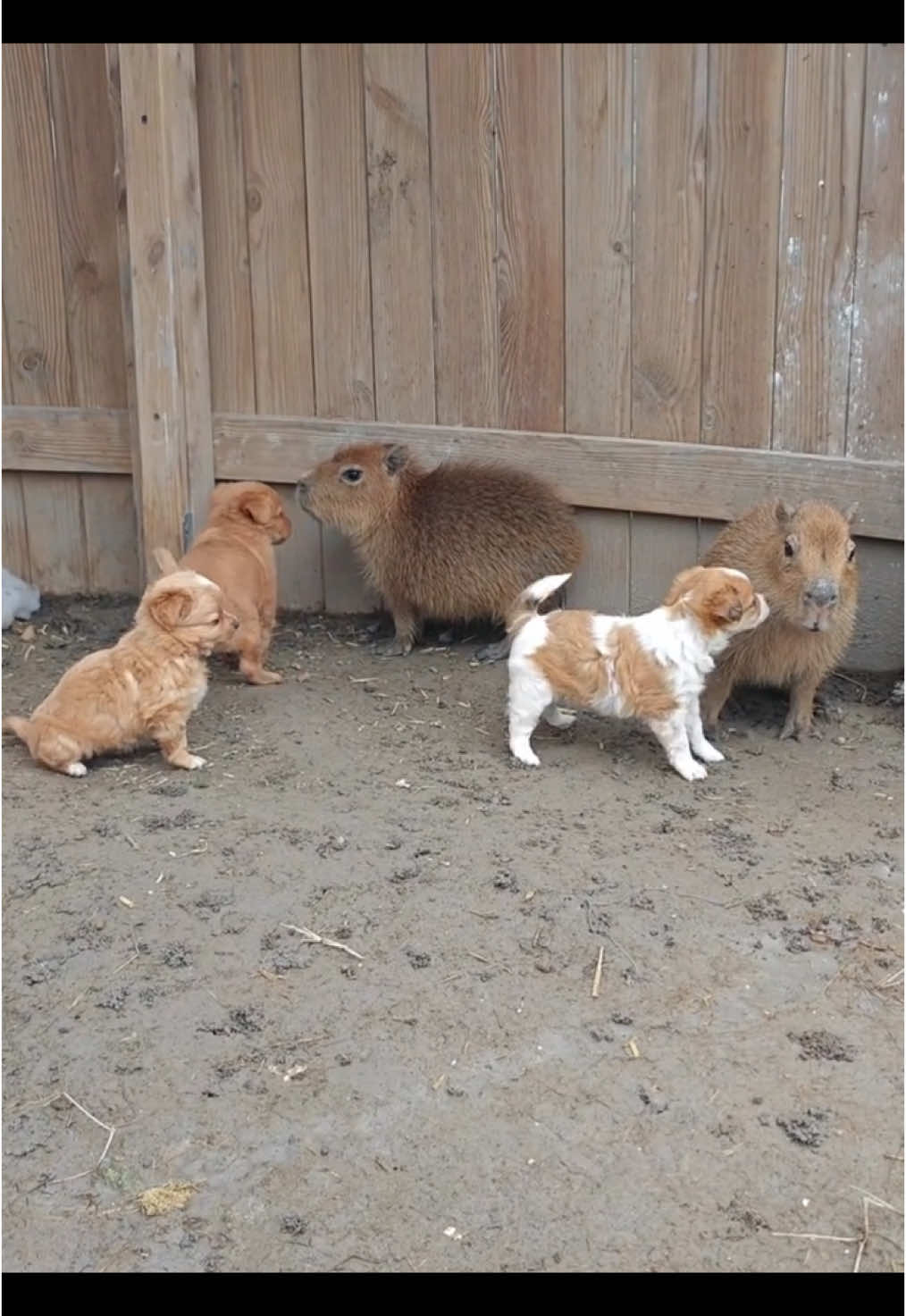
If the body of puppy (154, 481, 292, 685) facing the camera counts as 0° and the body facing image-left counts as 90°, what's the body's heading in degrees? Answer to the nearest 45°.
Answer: approximately 270°

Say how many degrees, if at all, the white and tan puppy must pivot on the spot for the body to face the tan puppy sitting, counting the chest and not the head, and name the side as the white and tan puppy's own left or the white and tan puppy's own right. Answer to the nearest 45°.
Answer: approximately 180°

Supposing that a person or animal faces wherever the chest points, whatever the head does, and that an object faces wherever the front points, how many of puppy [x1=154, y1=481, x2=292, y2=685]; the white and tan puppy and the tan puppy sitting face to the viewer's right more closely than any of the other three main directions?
3

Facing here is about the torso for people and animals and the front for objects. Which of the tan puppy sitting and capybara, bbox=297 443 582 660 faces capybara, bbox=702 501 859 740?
the tan puppy sitting

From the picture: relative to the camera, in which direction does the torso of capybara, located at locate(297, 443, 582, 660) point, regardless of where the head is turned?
to the viewer's left

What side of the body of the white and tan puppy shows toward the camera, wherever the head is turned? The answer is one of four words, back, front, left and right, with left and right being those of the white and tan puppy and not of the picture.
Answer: right

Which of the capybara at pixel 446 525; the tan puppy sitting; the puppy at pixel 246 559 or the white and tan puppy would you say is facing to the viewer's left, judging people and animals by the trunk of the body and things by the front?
the capybara

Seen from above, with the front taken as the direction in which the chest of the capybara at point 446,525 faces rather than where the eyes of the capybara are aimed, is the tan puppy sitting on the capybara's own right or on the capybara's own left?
on the capybara's own left

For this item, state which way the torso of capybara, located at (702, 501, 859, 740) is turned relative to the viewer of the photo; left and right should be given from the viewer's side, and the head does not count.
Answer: facing the viewer and to the right of the viewer

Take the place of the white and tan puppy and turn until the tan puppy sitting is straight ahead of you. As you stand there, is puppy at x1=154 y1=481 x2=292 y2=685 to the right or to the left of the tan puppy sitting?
right

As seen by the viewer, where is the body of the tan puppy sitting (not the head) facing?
to the viewer's right

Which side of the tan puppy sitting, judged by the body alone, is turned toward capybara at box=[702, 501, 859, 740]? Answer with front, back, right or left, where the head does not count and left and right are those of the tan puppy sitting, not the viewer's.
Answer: front

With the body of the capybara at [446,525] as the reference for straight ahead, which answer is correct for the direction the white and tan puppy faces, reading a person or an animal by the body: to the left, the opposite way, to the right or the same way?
the opposite way

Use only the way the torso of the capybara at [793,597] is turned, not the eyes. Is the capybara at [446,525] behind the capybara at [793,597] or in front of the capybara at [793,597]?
behind
